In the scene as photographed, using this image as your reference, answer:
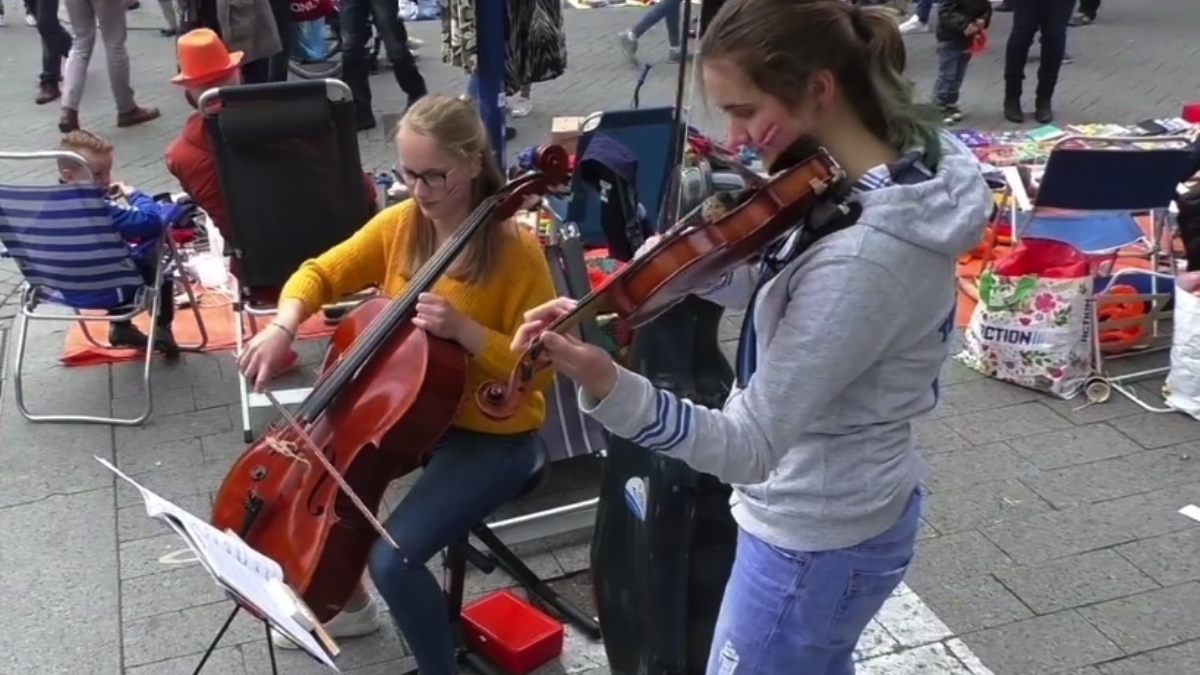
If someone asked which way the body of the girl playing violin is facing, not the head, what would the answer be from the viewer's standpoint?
to the viewer's left

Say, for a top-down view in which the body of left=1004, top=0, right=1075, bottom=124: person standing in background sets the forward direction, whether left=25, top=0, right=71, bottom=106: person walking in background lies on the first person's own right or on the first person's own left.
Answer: on the first person's own right

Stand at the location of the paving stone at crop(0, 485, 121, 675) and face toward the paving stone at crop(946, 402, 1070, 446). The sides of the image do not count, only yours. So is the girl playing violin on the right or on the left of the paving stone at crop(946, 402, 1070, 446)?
right

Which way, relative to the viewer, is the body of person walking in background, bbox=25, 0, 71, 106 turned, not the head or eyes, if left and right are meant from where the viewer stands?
facing the viewer and to the left of the viewer

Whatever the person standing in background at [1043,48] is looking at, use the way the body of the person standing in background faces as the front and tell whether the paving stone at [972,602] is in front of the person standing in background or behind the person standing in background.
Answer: in front

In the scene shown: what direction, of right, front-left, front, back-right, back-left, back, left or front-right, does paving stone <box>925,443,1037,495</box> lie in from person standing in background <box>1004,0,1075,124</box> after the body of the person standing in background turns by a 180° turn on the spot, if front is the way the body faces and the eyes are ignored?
back

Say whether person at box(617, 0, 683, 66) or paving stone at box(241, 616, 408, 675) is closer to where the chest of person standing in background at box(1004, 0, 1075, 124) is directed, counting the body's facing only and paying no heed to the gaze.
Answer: the paving stone

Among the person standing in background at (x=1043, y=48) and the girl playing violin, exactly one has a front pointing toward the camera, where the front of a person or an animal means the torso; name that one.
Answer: the person standing in background

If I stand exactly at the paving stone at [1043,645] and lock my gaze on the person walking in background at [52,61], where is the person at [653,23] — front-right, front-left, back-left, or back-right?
front-right

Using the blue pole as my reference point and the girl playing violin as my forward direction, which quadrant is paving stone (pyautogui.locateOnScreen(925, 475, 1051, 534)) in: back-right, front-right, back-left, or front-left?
front-left

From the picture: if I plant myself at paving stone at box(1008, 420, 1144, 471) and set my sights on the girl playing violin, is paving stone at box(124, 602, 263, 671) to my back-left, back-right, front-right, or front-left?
front-right

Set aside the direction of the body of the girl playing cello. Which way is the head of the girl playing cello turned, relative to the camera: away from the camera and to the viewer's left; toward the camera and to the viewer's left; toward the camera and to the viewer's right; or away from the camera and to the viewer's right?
toward the camera and to the viewer's left

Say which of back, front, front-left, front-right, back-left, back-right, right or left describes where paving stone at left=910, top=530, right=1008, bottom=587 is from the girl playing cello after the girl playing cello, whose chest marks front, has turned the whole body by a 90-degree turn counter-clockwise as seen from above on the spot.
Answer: front-left

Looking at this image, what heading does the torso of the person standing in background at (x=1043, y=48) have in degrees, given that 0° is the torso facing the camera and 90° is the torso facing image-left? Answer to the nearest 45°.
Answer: approximately 0°
